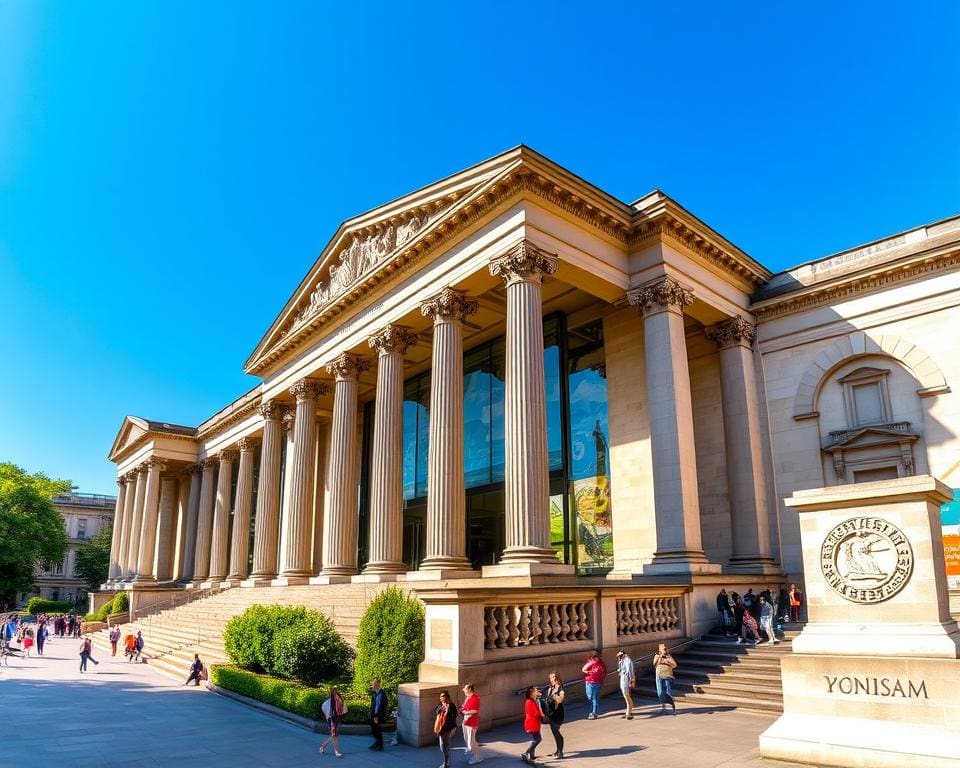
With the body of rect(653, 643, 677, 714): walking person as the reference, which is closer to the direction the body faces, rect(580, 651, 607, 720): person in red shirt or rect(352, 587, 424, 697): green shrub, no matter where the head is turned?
the person in red shirt

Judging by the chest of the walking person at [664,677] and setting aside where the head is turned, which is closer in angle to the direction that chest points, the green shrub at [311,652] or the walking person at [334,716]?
the walking person

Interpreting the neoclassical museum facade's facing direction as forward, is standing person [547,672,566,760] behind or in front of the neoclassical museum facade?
in front

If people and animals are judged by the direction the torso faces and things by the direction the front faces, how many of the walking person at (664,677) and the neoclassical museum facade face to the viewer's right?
0

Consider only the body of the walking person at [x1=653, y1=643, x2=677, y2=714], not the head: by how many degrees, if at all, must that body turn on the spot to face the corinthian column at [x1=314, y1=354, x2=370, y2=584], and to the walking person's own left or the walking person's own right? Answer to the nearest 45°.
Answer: approximately 135° to the walking person's own right

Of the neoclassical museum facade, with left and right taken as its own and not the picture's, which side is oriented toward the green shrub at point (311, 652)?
front

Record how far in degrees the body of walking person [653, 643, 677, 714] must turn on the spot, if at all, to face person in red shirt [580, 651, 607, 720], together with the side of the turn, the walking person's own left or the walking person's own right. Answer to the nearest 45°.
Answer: approximately 45° to the walking person's own right

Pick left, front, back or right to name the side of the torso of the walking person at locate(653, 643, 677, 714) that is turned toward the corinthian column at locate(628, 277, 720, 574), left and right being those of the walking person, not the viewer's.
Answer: back

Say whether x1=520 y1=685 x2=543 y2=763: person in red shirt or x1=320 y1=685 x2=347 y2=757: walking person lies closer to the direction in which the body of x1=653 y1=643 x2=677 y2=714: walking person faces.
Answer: the person in red shirt

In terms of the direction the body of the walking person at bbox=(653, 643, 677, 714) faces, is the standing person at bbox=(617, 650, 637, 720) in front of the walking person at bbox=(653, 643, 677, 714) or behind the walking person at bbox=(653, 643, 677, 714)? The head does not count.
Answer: in front

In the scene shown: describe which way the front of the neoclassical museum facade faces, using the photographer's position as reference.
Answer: facing the viewer and to the left of the viewer

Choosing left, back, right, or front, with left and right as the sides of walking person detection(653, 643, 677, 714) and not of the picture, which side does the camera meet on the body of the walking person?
front
